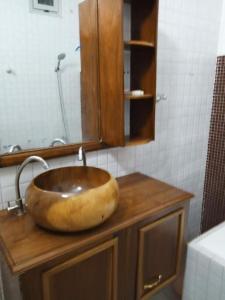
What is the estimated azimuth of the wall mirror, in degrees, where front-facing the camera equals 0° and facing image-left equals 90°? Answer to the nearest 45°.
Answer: approximately 315°

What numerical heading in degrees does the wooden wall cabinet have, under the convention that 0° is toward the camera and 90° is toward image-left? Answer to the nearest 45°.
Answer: approximately 315°

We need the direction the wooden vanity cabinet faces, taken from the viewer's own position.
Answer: facing the viewer and to the right of the viewer

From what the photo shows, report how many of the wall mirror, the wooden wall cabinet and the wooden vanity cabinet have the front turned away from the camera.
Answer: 0

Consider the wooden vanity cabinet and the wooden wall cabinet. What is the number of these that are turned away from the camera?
0
